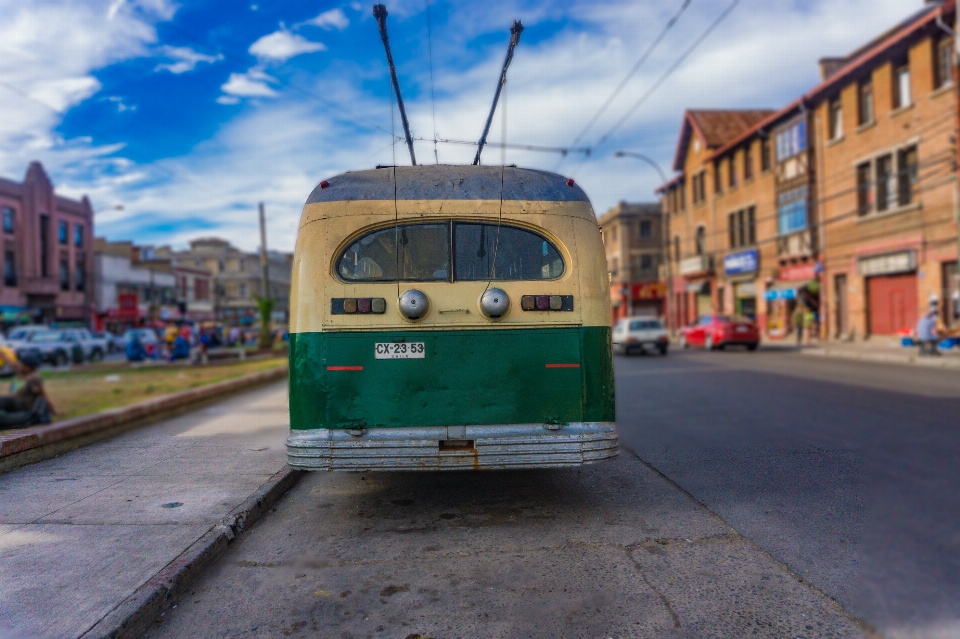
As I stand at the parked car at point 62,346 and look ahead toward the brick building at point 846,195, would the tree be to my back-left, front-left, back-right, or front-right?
front-left

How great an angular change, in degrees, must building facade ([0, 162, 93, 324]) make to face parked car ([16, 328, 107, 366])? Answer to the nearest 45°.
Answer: approximately 45° to its right

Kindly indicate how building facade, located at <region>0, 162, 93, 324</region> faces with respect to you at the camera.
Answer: facing the viewer and to the right of the viewer

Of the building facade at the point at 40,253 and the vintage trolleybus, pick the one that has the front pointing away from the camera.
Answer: the vintage trolleybus

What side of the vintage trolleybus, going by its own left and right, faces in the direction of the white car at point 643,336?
front

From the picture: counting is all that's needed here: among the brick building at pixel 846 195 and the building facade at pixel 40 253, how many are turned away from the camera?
0

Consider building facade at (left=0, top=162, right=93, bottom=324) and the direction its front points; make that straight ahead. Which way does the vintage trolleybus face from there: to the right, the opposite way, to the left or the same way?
to the left

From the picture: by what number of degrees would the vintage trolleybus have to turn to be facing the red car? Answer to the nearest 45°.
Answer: approximately 45° to its right

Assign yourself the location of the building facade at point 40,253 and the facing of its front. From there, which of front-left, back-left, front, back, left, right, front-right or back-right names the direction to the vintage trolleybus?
front-right

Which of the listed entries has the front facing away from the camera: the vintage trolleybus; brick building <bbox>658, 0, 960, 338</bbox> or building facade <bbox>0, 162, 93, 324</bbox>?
the vintage trolleybus

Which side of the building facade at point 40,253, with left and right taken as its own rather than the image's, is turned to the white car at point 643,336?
front

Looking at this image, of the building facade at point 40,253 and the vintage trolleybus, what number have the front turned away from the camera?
1

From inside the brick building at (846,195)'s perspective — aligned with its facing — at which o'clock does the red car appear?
The red car is roughly at 12 o'clock from the brick building.

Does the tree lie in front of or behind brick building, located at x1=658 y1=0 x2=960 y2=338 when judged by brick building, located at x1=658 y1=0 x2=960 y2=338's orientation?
in front

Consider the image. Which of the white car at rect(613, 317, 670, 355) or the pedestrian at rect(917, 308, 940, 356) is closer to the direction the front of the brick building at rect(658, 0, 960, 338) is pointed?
the white car

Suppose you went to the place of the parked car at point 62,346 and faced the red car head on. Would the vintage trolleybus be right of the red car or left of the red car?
right

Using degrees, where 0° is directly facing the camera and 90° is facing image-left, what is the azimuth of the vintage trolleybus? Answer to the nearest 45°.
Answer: approximately 180°

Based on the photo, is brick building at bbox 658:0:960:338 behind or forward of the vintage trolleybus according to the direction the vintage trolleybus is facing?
forward
